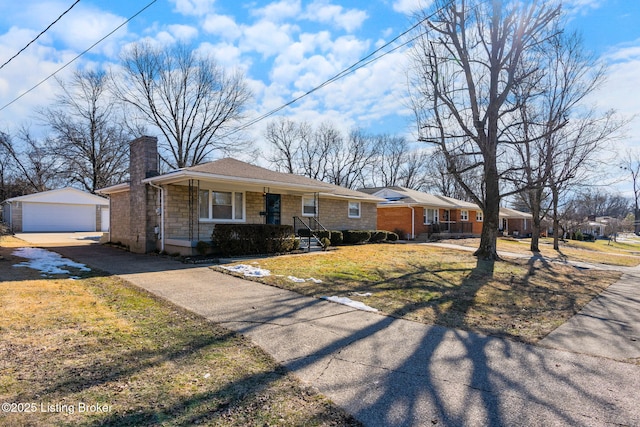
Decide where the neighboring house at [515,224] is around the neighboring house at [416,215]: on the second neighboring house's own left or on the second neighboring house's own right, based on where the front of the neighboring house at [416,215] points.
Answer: on the second neighboring house's own left

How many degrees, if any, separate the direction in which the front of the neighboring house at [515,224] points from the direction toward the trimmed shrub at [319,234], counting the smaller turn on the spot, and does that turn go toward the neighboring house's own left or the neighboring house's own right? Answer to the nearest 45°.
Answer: approximately 45° to the neighboring house's own right

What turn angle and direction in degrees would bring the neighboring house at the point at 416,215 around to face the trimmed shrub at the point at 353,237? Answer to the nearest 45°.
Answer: approximately 45° to its right

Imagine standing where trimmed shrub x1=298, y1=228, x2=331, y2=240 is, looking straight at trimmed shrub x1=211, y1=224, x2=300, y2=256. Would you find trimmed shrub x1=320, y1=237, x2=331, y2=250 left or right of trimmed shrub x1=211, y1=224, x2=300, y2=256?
left

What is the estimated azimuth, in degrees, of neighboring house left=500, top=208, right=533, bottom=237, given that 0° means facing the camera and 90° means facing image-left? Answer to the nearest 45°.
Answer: approximately 315°

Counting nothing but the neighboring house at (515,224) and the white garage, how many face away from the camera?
0

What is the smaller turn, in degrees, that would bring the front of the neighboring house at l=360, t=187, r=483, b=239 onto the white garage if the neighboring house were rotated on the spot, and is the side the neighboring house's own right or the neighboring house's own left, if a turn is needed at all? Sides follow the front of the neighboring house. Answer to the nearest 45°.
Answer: approximately 135° to the neighboring house's own right

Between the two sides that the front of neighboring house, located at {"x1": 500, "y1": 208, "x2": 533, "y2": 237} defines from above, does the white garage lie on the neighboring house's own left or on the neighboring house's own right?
on the neighboring house's own right

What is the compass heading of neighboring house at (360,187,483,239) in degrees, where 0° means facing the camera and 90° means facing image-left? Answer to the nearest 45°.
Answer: approximately 315°

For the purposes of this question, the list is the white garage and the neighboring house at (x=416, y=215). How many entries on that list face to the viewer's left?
0

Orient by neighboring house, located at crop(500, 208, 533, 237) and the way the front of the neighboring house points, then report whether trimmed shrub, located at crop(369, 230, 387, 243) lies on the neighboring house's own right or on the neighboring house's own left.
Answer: on the neighboring house's own right
